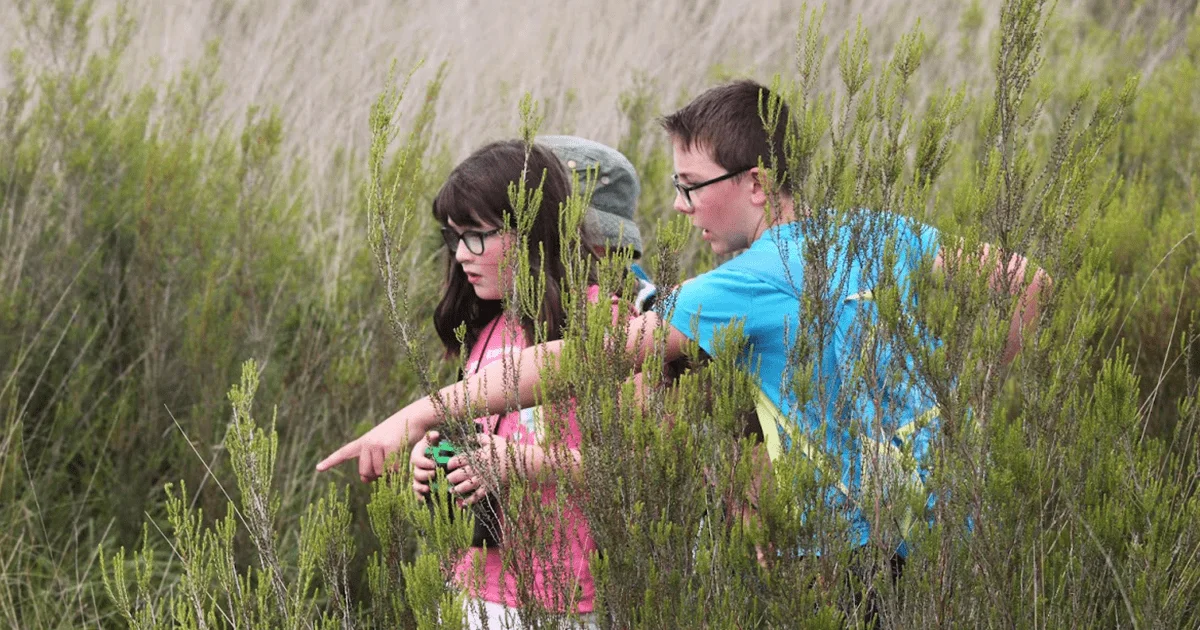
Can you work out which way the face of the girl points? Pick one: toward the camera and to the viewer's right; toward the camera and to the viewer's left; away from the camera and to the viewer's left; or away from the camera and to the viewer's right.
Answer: toward the camera and to the viewer's left

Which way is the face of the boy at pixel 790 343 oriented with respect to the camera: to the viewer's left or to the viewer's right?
to the viewer's left

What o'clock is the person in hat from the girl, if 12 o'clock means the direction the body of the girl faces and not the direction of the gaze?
The person in hat is roughly at 5 o'clock from the girl.
